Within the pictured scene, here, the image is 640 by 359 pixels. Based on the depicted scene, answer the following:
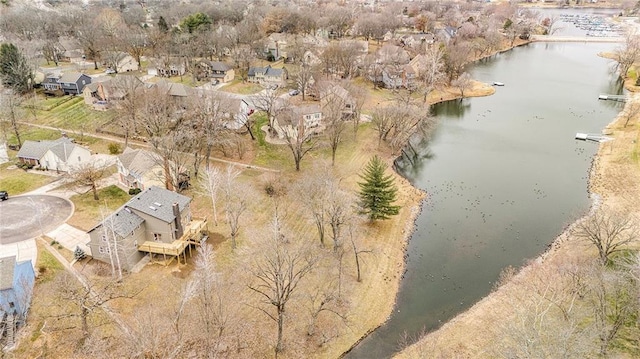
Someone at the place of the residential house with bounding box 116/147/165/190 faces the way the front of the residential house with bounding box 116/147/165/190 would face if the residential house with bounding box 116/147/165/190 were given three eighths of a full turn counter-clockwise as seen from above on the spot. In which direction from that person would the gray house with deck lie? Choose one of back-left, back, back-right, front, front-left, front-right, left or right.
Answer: right

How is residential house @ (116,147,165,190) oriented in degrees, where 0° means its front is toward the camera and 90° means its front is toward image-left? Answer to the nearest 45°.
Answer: approximately 45°

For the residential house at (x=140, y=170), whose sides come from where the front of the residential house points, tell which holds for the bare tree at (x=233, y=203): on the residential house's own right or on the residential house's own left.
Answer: on the residential house's own left

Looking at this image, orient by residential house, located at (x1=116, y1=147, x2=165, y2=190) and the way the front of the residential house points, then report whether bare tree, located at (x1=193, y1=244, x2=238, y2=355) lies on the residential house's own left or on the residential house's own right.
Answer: on the residential house's own left

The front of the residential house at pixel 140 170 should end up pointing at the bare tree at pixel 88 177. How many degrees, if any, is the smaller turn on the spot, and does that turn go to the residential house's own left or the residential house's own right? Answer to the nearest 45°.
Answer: approximately 45° to the residential house's own right

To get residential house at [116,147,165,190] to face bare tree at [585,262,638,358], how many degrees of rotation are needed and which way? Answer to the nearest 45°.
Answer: approximately 90° to its left

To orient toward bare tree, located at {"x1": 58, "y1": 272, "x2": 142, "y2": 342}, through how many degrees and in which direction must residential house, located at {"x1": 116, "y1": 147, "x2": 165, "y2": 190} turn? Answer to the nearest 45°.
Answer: approximately 45° to its left

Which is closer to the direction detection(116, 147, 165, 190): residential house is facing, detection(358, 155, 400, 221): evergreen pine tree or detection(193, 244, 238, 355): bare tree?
the bare tree

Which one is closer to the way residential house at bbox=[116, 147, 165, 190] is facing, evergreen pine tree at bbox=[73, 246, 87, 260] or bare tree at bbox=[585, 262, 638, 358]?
the evergreen pine tree

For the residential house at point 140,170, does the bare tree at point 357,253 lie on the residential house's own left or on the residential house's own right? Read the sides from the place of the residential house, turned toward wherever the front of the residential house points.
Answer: on the residential house's own left
